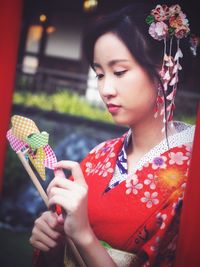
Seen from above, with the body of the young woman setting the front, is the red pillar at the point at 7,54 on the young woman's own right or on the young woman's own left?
on the young woman's own right

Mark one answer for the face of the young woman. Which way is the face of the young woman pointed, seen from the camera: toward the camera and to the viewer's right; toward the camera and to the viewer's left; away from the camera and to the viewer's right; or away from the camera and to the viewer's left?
toward the camera and to the viewer's left

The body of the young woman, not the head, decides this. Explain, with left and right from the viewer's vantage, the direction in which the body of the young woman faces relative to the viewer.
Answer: facing the viewer and to the left of the viewer
